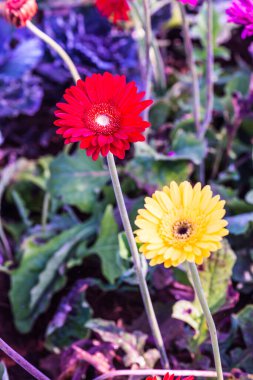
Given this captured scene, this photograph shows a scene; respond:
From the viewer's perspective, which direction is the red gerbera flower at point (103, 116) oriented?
toward the camera

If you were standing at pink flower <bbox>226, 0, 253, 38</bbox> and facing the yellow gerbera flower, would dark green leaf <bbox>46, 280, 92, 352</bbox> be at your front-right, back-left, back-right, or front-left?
front-right

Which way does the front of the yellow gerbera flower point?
toward the camera

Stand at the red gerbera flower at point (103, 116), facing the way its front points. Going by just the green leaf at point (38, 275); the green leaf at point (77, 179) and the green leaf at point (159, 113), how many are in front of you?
0

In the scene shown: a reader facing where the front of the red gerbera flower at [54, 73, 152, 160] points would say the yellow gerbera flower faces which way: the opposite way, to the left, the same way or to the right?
the same way

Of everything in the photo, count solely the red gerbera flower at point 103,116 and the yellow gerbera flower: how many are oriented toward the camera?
2
